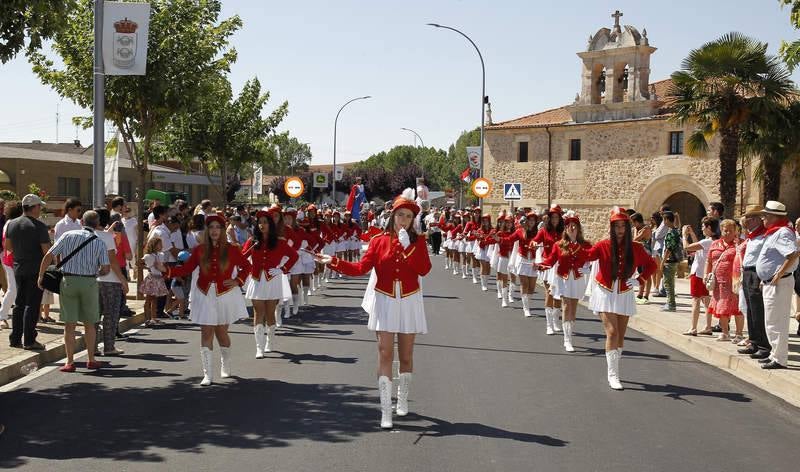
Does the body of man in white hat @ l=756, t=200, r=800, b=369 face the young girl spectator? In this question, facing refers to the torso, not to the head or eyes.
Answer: yes

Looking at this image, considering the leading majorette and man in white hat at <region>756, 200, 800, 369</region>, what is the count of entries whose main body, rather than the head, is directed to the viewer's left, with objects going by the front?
1

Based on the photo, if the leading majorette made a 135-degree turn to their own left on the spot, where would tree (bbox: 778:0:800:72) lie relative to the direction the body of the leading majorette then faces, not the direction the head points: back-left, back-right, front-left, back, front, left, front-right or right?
front

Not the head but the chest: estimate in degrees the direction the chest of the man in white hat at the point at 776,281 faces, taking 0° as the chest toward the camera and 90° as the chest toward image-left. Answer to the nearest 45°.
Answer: approximately 90°

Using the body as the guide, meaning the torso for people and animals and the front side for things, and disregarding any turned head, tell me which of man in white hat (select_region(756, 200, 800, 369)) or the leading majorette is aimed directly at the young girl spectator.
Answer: the man in white hat

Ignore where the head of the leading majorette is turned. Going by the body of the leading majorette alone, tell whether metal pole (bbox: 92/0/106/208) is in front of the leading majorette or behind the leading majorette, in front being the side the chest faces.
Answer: behind

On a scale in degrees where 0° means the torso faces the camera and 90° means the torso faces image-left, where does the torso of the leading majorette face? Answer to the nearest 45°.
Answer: approximately 0°

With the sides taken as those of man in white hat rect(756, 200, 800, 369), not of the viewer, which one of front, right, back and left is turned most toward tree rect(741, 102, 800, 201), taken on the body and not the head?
right

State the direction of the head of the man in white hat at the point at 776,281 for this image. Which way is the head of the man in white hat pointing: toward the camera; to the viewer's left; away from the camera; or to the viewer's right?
to the viewer's left

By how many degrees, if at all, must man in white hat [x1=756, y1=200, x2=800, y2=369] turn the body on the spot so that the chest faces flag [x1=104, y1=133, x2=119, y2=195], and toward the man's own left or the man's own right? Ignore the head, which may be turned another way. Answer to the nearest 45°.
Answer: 0° — they already face it

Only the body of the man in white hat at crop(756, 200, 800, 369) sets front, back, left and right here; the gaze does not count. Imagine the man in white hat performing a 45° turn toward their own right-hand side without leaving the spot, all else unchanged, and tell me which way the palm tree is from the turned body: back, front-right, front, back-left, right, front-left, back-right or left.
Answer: front-right

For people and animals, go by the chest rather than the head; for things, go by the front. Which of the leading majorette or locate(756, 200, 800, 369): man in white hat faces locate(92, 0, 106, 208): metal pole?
the man in white hat

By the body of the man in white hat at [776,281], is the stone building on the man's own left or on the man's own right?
on the man's own right
